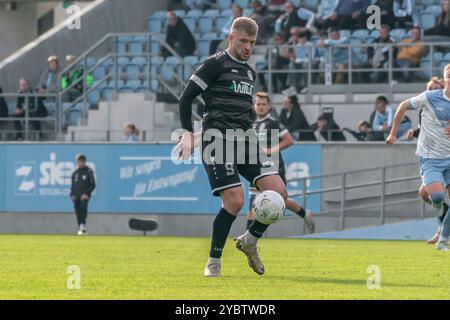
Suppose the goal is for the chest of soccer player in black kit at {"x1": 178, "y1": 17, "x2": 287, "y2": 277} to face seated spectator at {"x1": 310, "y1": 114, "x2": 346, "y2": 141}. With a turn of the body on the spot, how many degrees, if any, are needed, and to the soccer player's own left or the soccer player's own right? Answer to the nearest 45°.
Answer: approximately 135° to the soccer player's own left

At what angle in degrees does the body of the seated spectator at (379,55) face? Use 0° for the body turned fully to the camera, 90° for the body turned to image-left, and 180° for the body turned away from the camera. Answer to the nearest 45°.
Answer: approximately 45°

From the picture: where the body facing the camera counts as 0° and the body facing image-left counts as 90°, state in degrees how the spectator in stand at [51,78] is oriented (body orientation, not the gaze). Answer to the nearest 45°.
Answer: approximately 315°

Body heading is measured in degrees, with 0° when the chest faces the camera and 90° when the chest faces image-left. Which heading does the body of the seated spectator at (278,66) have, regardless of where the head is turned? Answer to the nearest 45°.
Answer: approximately 45°

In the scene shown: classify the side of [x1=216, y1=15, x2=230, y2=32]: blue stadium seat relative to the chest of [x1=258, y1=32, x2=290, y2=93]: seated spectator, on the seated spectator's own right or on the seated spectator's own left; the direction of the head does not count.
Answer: on the seated spectator's own right

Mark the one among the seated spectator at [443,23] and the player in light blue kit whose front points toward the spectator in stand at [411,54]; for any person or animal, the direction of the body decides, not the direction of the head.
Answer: the seated spectator

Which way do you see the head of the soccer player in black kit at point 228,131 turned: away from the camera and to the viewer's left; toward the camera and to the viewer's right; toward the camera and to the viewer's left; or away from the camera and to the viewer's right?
toward the camera and to the viewer's right
